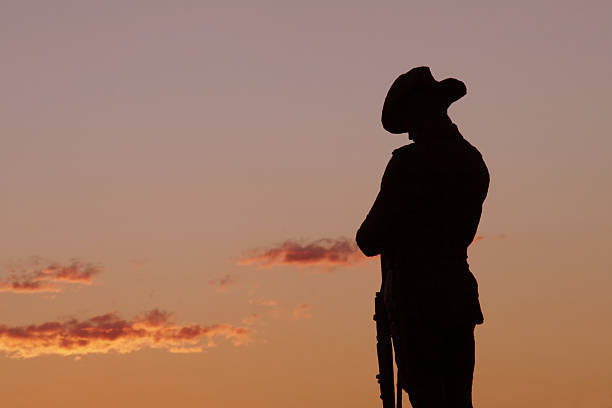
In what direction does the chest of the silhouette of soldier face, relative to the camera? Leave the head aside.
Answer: to the viewer's left
